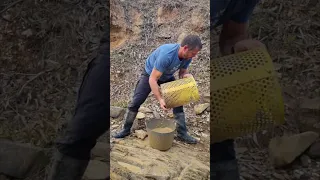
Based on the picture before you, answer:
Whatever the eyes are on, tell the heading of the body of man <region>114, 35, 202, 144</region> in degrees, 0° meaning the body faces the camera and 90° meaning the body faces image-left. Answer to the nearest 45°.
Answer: approximately 315°
